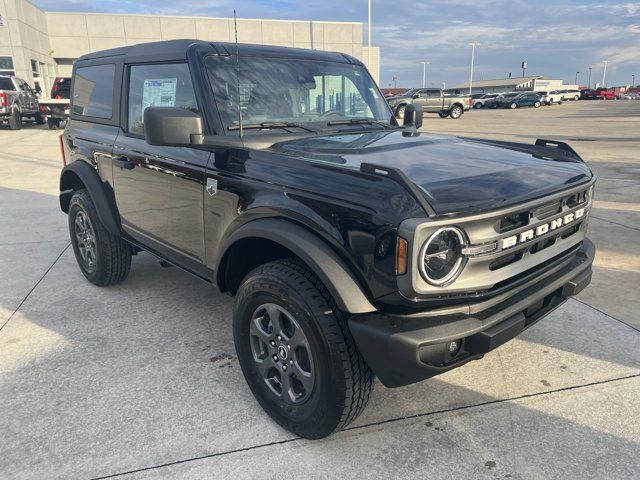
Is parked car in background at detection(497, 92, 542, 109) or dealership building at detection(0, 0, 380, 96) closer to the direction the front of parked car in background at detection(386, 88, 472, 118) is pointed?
the dealership building

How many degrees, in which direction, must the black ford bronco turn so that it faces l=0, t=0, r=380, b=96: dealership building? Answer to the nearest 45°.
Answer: approximately 135° to its left

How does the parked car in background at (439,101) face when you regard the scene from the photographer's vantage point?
facing to the left of the viewer

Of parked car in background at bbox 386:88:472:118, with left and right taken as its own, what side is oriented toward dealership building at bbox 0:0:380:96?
front

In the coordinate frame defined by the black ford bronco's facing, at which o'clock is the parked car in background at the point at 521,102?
The parked car in background is roughly at 8 o'clock from the black ford bronco.

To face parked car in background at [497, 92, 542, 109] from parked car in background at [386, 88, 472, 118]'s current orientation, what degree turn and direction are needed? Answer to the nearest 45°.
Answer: approximately 135° to its right

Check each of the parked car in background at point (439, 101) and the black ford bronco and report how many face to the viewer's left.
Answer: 1

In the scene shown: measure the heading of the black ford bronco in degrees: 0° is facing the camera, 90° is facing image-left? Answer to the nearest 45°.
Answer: approximately 315°

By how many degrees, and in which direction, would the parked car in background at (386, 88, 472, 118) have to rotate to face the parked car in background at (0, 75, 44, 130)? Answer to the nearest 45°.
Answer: approximately 45° to its left

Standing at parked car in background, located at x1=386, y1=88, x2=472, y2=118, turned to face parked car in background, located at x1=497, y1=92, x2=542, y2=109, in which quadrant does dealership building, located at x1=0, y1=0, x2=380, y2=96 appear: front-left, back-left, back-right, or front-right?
back-left

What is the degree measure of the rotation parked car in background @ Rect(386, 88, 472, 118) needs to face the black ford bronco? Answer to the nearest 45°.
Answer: approximately 90° to its left

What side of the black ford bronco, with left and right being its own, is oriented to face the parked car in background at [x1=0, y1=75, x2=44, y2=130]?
back

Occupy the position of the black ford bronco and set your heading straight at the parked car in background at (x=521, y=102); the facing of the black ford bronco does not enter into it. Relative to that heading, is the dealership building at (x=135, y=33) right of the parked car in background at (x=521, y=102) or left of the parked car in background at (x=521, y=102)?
left

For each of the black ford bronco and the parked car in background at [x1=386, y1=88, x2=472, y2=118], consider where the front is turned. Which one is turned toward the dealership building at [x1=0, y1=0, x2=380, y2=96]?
the parked car in background
